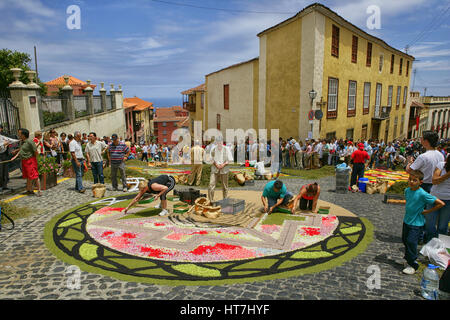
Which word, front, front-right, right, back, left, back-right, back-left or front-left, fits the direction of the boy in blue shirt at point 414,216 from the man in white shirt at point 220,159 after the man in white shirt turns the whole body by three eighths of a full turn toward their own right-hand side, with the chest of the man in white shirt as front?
back

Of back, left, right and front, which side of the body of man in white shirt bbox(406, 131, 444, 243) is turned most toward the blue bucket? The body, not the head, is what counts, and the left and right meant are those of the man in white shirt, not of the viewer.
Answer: front

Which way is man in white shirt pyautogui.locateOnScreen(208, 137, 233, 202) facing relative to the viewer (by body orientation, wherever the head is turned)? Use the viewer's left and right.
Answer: facing the viewer

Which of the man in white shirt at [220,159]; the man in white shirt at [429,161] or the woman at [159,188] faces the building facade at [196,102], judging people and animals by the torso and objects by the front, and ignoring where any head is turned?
the man in white shirt at [429,161]

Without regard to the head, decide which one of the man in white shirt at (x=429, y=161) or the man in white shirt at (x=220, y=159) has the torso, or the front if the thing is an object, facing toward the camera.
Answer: the man in white shirt at (x=220, y=159)

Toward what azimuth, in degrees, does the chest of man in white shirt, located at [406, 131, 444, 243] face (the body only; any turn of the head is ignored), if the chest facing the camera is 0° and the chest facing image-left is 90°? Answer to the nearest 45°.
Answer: approximately 135°

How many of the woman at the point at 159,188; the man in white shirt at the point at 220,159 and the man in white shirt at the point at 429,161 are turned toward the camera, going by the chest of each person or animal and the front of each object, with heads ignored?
1
